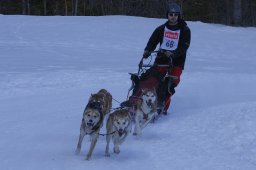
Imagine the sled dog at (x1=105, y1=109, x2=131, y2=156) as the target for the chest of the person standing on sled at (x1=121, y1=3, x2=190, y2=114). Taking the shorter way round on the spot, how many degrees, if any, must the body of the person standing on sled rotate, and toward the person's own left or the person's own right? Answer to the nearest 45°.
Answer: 0° — they already face it

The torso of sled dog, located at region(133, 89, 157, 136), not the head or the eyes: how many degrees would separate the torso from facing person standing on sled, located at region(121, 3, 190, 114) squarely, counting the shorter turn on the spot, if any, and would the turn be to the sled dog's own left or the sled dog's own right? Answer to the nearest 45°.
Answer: approximately 180°

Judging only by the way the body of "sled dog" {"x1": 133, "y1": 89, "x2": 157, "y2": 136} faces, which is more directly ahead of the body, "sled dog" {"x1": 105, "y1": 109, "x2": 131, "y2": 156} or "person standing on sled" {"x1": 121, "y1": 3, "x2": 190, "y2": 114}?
the sled dog

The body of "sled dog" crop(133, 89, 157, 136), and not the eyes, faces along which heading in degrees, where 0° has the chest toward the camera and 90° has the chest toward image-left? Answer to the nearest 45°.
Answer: approximately 0°

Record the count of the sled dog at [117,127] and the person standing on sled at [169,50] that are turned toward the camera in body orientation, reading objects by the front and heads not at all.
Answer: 2

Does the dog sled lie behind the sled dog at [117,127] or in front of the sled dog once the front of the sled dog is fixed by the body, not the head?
behind

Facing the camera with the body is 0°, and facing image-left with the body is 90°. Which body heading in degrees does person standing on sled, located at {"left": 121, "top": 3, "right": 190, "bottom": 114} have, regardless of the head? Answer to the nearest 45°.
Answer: approximately 0°

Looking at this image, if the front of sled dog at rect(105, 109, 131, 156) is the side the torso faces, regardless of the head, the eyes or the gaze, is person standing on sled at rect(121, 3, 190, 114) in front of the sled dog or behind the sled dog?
behind

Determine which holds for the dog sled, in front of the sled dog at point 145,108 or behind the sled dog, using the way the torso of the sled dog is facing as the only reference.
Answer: behind

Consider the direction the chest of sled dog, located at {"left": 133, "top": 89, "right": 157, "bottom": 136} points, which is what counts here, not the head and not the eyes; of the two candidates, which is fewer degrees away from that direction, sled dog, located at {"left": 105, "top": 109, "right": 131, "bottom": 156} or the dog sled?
the sled dog
